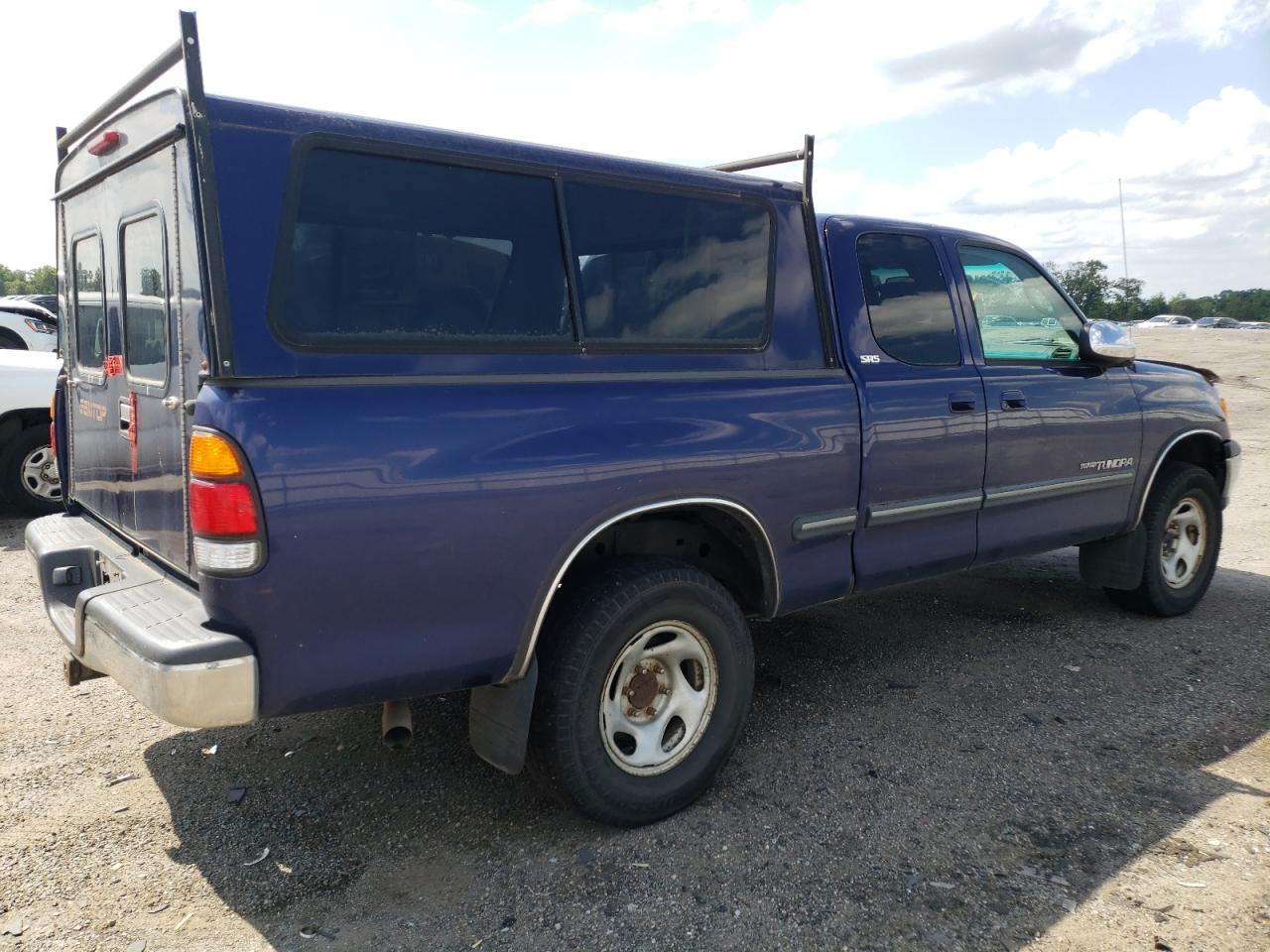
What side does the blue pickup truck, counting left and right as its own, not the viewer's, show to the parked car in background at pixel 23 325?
left

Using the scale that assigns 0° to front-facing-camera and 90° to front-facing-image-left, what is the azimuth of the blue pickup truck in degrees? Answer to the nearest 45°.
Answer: approximately 225°
